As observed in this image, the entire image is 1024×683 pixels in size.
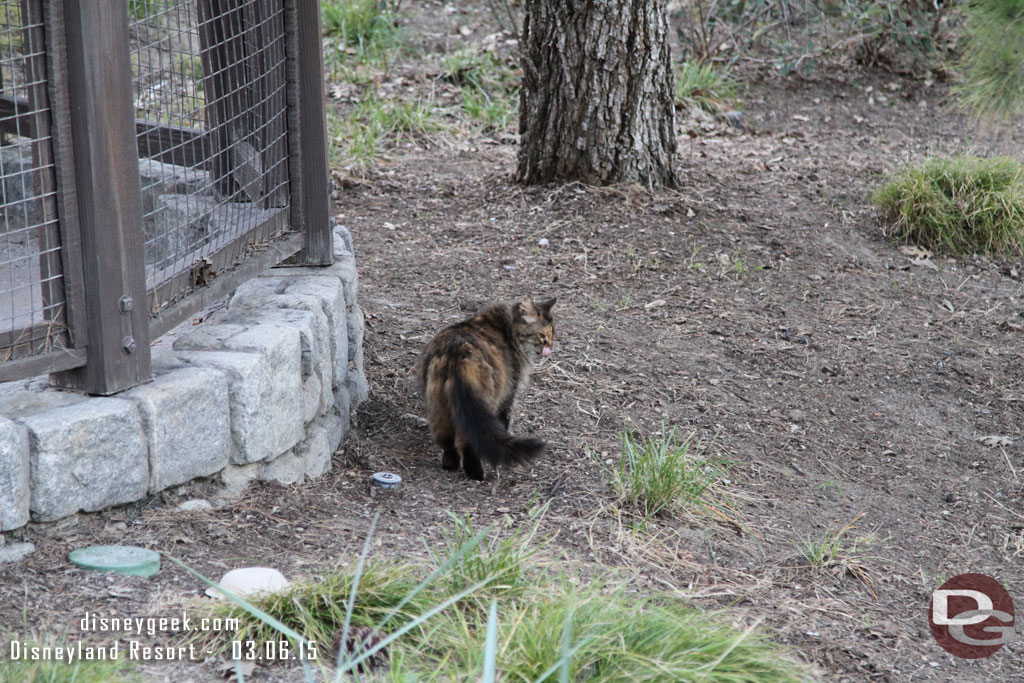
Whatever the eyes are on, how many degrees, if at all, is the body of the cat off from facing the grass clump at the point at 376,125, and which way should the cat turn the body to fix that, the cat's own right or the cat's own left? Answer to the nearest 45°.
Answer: approximately 45° to the cat's own left

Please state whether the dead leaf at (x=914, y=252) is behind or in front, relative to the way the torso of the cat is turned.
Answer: in front

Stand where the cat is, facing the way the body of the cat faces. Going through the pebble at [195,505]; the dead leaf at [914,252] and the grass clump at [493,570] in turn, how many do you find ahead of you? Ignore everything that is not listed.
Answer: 1

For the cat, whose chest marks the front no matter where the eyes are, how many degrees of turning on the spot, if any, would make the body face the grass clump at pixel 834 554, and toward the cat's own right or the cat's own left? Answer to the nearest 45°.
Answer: approximately 90° to the cat's own right

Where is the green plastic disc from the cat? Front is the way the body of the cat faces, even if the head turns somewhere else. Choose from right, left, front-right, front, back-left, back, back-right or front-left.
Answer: back

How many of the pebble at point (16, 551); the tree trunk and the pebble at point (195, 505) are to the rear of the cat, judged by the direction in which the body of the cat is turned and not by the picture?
2

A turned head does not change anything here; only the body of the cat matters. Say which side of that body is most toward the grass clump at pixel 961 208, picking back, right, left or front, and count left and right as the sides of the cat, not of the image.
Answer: front

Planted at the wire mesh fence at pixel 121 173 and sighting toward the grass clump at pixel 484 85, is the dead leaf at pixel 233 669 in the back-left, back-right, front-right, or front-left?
back-right

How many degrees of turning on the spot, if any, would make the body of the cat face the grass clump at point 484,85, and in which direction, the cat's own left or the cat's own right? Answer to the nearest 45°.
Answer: approximately 45° to the cat's own left

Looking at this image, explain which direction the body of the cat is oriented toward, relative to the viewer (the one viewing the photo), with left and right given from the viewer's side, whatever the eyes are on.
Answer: facing away from the viewer and to the right of the viewer

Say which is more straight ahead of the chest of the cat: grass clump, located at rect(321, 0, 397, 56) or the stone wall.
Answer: the grass clump

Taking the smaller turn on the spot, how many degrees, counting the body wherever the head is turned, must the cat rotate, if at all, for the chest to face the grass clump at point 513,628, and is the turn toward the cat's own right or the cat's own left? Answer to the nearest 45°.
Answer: approximately 135° to the cat's own right

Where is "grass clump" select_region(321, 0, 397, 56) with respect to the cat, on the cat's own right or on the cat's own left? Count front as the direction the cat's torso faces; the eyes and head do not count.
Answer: on the cat's own left

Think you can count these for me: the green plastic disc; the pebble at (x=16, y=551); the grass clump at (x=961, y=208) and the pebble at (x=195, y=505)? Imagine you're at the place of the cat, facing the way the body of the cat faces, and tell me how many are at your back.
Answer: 3
